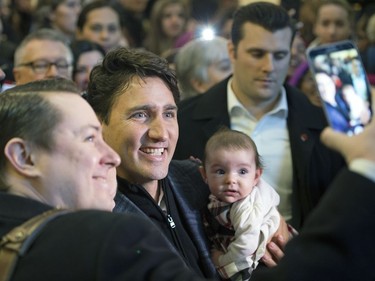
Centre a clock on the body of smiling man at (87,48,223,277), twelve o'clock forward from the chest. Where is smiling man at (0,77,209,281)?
smiling man at (0,77,209,281) is roughly at 2 o'clock from smiling man at (87,48,223,277).

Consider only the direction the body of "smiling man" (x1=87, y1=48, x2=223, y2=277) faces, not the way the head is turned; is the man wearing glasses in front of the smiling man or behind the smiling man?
behind

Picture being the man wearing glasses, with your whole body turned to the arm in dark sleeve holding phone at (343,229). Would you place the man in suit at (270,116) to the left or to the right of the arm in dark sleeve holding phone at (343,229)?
left

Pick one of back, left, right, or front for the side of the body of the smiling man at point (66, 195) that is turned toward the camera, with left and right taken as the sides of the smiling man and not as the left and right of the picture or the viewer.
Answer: right

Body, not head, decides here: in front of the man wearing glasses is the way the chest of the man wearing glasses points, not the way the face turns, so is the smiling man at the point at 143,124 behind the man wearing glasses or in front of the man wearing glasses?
in front

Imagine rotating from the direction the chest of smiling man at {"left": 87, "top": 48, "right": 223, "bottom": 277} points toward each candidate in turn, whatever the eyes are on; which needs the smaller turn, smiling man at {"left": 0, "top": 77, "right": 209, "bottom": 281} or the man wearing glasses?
the smiling man
